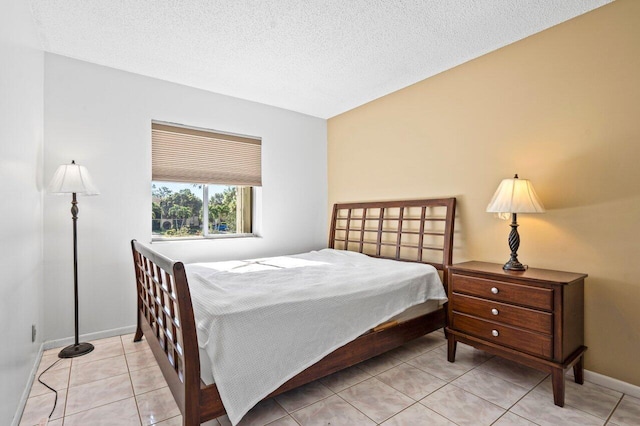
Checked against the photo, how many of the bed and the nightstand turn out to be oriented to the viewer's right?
0

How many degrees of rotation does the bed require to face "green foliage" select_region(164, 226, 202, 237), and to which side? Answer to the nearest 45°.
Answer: approximately 90° to its right

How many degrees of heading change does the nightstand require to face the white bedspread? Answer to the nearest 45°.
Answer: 0° — it already faces it

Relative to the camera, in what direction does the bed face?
facing the viewer and to the left of the viewer

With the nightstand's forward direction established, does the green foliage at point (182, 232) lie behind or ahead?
ahead

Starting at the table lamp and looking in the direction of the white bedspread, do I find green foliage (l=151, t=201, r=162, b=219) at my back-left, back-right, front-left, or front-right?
front-right
